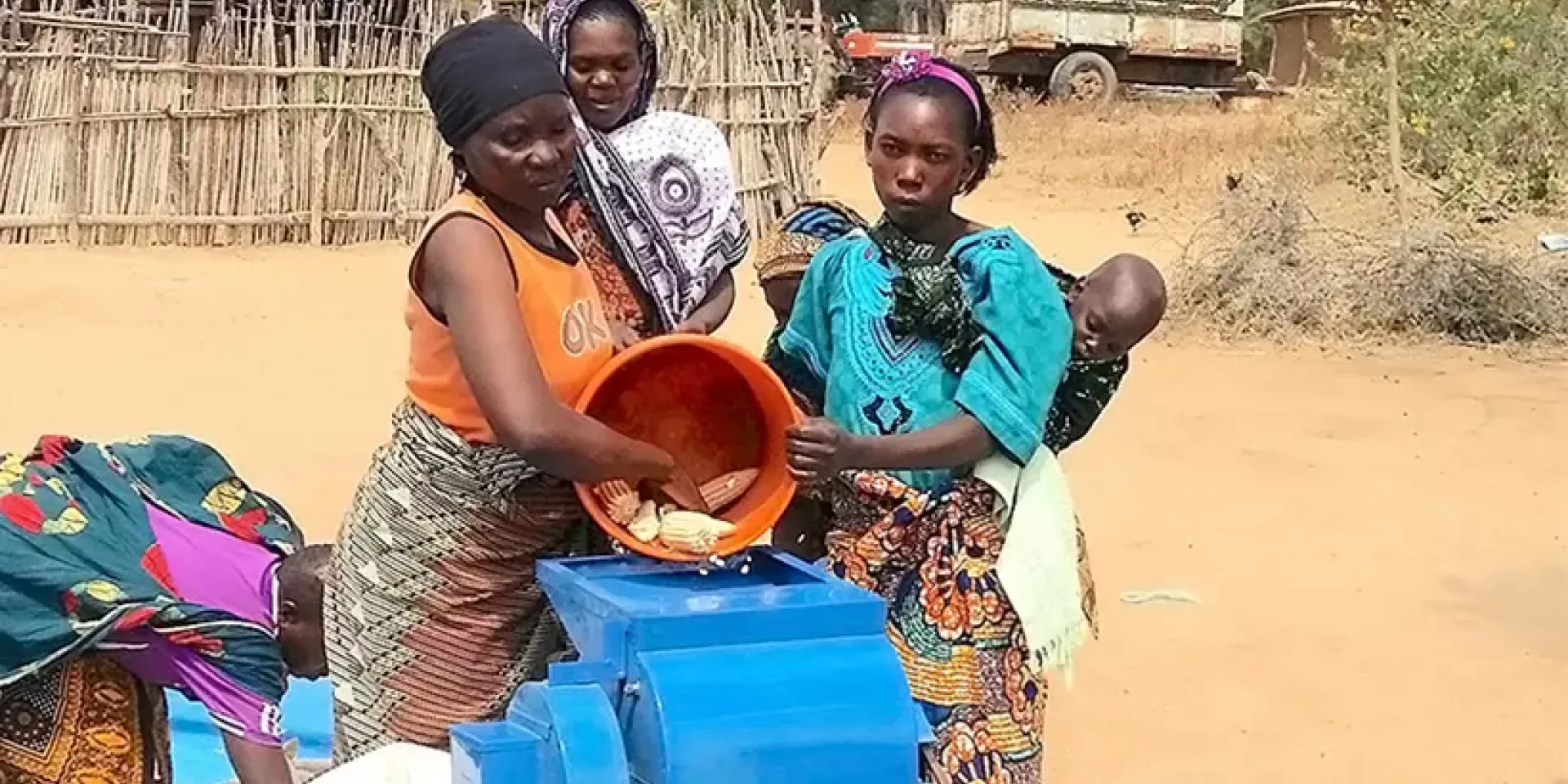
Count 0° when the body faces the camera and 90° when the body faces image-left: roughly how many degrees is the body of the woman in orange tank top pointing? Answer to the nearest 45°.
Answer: approximately 315°

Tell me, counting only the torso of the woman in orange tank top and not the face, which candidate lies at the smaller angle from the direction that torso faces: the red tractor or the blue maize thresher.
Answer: the blue maize thresher

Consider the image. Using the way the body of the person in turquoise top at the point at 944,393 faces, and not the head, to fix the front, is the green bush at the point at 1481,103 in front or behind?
behind

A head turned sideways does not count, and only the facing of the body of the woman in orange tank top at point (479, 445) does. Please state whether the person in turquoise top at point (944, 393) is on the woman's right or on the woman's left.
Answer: on the woman's left

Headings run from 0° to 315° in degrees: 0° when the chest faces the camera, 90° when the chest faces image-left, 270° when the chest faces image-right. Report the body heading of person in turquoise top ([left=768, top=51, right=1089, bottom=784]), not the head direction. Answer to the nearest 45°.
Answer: approximately 45°

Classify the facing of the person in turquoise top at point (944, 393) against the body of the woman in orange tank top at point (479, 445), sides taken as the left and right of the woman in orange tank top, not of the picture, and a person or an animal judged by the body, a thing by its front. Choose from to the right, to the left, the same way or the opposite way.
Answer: to the right

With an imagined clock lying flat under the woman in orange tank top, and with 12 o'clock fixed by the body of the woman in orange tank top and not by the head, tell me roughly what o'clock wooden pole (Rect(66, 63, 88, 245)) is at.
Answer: The wooden pole is roughly at 7 o'clock from the woman in orange tank top.

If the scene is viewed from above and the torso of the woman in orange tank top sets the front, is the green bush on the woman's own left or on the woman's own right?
on the woman's own left

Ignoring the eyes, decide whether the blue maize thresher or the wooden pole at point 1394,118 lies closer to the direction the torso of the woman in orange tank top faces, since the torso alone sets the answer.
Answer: the blue maize thresher

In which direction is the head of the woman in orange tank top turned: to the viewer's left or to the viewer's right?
to the viewer's right
